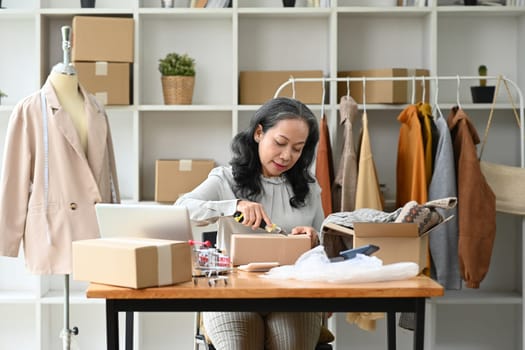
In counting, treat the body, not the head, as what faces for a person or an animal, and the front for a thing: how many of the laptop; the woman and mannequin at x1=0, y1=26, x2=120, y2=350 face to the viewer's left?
0

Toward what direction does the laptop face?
away from the camera

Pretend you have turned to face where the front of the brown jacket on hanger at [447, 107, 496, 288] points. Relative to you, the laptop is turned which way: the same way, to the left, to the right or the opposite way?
to the right

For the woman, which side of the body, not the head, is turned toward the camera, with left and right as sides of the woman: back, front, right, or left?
front

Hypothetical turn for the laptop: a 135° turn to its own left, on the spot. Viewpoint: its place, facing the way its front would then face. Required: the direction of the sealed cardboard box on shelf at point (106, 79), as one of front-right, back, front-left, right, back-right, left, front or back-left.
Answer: back-right

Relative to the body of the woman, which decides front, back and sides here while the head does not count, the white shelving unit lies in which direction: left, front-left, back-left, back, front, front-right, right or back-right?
back

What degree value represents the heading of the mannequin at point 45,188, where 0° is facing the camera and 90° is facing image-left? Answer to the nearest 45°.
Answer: approximately 315°

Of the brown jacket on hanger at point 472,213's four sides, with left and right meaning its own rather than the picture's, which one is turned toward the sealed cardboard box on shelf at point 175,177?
front

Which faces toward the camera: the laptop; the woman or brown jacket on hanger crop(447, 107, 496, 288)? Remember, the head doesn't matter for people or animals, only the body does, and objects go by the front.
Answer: the woman

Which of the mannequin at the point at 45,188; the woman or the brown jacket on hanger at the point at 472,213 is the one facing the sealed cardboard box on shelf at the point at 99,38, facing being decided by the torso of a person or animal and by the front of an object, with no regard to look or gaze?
the brown jacket on hanger

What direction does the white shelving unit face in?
toward the camera

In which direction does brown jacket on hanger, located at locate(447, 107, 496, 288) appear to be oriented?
to the viewer's left
